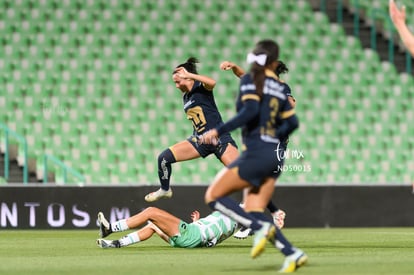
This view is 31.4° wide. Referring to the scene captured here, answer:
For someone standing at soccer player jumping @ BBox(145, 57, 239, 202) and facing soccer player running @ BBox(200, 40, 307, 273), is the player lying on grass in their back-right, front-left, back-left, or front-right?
front-right

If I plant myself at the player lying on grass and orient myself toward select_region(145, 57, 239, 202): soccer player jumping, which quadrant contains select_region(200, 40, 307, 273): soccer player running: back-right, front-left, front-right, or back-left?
back-right

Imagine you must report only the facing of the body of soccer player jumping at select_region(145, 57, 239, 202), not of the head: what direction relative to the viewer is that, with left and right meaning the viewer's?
facing the viewer and to the left of the viewer

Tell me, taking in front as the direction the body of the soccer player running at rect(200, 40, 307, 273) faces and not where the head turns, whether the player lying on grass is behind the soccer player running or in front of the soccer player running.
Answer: in front

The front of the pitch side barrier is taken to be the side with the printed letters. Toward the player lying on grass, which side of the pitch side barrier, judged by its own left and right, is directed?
front

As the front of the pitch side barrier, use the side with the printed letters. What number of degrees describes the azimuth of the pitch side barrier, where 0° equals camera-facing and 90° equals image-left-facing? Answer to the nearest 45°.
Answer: approximately 0°

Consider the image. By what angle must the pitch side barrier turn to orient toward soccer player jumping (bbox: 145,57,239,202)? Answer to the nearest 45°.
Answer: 0° — it already faces them

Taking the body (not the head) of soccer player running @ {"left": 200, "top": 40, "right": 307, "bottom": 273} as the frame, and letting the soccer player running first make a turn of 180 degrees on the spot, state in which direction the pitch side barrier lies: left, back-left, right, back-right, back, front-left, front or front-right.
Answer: back-left

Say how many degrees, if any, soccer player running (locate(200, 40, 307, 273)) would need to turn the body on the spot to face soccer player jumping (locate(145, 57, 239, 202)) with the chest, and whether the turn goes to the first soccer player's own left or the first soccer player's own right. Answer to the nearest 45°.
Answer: approximately 45° to the first soccer player's own right
